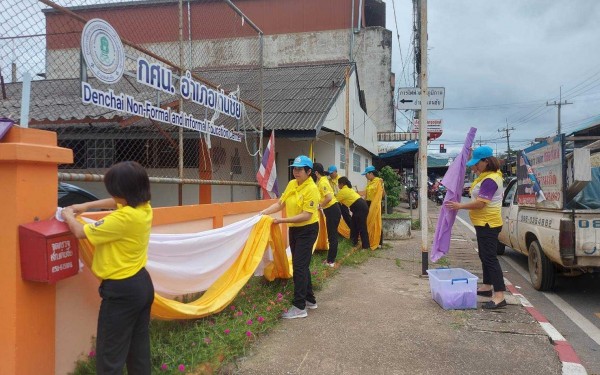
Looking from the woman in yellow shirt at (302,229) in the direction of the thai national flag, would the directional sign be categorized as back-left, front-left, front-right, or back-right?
front-right

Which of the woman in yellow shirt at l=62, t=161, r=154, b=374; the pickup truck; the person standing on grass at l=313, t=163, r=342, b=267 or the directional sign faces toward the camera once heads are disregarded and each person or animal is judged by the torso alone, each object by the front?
the directional sign

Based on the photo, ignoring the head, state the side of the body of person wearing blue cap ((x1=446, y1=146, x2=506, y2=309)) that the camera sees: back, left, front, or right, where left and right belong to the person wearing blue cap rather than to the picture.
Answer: left

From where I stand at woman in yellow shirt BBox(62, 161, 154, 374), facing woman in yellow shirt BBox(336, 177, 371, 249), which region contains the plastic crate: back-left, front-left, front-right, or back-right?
front-right

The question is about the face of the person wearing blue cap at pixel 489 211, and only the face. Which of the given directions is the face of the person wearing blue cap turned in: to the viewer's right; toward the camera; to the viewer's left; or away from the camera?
to the viewer's left

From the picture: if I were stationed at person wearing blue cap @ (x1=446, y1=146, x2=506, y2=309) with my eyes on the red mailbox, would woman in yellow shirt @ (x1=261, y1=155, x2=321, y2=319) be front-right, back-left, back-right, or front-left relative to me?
front-right

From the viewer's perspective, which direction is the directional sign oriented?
toward the camera

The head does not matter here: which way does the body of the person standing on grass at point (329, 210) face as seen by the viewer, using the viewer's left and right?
facing to the left of the viewer

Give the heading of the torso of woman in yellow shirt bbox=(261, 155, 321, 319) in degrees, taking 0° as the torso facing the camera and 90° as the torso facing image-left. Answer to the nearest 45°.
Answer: approximately 45°

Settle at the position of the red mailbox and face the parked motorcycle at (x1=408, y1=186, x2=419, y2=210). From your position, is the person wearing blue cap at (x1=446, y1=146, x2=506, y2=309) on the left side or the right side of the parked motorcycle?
right

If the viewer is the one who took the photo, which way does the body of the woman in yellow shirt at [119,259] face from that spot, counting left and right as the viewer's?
facing away from the viewer and to the left of the viewer

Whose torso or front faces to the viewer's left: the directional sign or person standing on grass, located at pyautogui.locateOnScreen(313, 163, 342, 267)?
the person standing on grass

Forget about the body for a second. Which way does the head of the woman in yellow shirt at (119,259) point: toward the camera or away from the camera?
away from the camera
